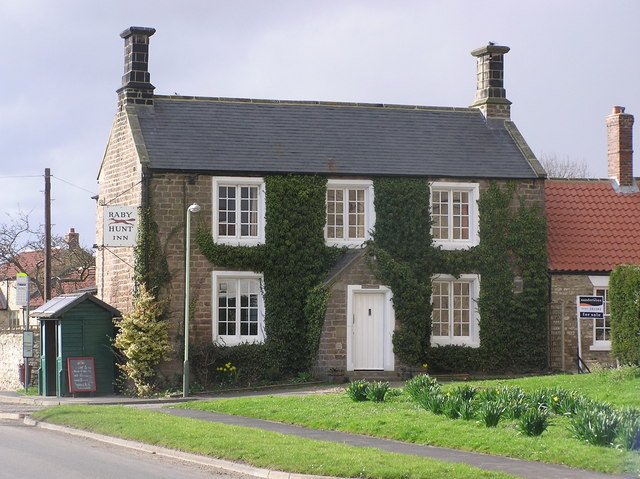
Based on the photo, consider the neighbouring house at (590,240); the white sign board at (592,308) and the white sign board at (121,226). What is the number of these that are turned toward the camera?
3

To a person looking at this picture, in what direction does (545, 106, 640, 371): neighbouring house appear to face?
facing the viewer

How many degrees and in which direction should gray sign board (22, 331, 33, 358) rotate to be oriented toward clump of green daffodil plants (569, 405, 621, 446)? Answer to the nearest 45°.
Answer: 0° — it already faces it

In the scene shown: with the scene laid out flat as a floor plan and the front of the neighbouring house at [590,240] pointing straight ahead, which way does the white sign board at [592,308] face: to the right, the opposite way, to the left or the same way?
the same way

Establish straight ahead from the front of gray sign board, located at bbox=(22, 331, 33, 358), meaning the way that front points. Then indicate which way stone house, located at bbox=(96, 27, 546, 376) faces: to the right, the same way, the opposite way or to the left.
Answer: the same way

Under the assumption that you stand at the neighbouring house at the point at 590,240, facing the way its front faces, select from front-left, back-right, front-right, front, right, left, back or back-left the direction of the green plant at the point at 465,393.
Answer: front

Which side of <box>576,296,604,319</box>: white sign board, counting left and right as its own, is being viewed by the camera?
front

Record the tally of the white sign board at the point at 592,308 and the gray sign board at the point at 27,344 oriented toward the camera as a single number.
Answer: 2

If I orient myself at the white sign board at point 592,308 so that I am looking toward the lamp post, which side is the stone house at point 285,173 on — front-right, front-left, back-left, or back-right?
front-right

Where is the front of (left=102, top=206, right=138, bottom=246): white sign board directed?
toward the camera

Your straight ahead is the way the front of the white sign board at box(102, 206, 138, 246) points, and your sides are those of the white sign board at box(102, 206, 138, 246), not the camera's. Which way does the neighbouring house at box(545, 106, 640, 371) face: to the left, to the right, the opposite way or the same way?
the same way

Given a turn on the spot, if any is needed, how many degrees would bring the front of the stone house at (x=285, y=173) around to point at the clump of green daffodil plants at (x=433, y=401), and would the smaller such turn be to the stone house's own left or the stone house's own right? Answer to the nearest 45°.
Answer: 0° — it already faces it
